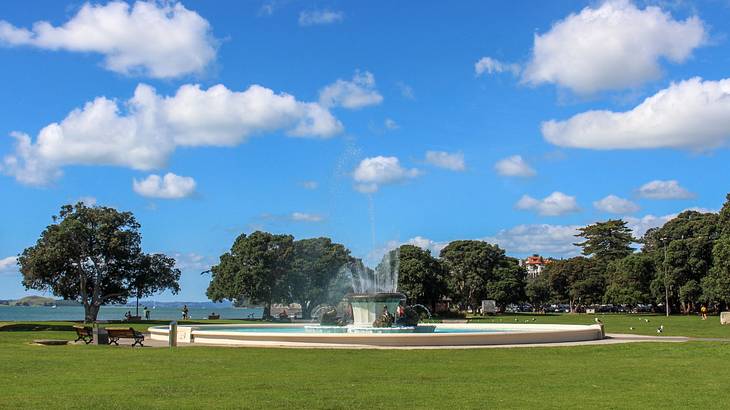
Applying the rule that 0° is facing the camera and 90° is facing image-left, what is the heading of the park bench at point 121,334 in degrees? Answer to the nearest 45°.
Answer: approximately 225°

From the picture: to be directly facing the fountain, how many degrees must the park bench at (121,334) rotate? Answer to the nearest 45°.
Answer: approximately 45° to its right
